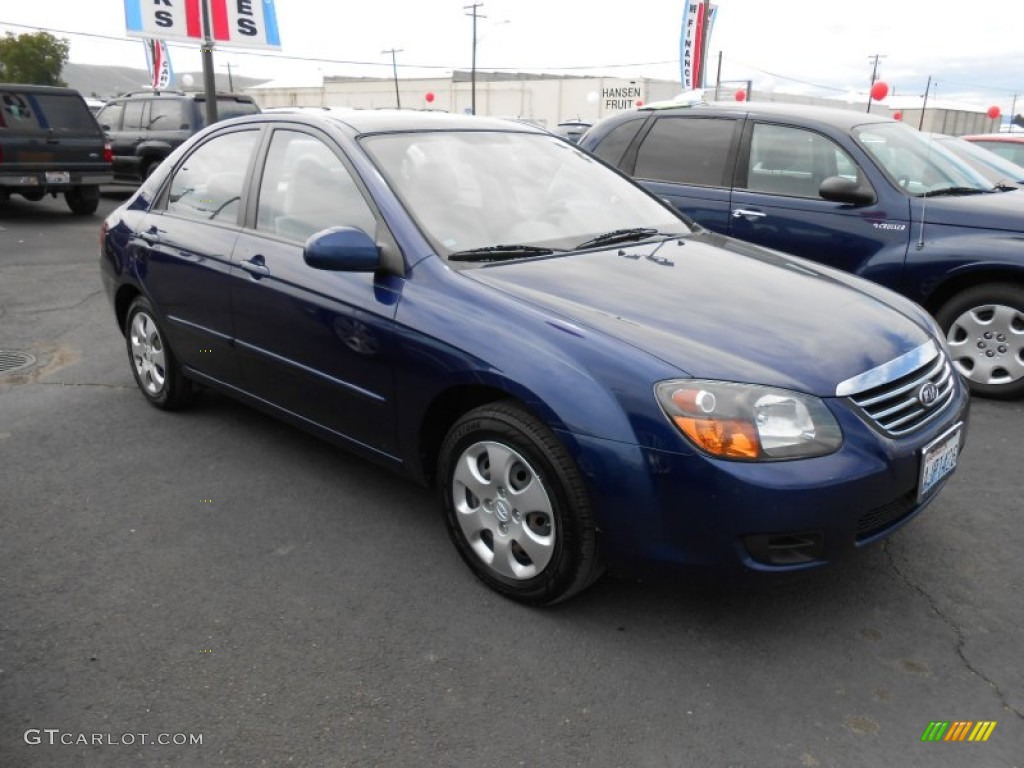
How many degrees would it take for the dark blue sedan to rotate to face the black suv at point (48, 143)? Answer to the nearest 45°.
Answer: approximately 180°

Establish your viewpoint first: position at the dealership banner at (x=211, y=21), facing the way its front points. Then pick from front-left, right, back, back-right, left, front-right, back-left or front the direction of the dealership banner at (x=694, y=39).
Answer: back-left

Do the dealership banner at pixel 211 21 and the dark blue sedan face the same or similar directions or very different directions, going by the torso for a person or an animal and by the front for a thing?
same or similar directions

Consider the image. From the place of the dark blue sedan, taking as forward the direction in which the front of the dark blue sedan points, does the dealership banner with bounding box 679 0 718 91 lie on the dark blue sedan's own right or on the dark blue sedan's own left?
on the dark blue sedan's own left

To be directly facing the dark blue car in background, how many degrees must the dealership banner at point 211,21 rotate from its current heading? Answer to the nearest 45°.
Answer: approximately 45° to its left

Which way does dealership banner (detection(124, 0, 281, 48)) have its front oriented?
toward the camera

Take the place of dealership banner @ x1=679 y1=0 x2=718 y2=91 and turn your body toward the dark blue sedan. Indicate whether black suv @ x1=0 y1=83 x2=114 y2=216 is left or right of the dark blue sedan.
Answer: right

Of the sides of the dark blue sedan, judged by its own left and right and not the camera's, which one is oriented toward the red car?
left

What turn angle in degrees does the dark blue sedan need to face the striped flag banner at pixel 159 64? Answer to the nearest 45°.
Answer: approximately 180°

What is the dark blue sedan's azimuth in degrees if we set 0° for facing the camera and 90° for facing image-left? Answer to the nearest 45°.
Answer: approximately 315°

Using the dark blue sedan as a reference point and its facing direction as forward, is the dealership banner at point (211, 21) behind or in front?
behind

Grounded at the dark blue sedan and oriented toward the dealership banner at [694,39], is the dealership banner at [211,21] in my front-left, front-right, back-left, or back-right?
front-left

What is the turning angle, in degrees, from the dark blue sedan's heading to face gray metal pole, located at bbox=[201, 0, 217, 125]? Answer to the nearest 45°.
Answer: approximately 180°

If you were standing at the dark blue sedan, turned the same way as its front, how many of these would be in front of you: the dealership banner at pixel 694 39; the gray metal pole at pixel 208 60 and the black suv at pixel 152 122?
0

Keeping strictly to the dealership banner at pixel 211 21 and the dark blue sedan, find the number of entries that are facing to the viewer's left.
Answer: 0

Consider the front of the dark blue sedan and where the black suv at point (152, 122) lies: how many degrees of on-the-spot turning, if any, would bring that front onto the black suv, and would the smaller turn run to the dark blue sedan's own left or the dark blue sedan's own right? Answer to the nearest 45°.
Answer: approximately 180°

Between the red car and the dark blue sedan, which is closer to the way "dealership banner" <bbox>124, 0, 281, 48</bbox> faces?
the dark blue sedan
